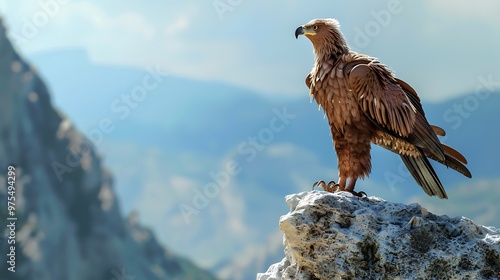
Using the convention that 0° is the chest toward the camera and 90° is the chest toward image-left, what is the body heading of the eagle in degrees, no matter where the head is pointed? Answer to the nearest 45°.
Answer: approximately 90°
